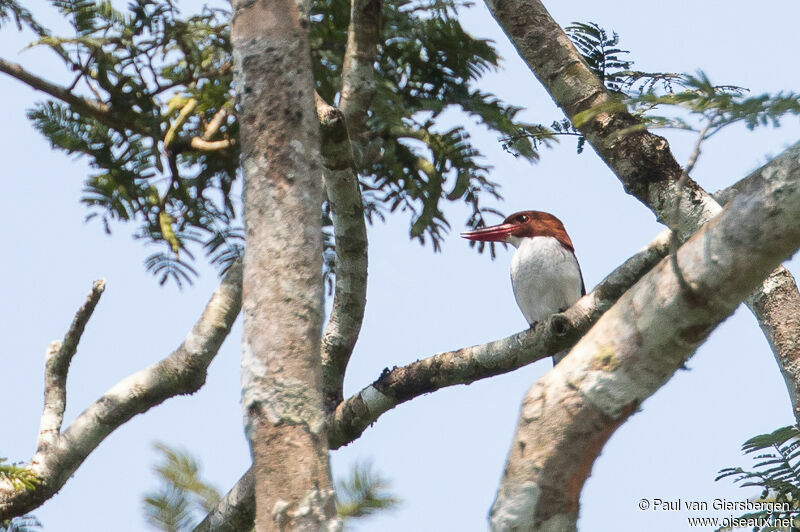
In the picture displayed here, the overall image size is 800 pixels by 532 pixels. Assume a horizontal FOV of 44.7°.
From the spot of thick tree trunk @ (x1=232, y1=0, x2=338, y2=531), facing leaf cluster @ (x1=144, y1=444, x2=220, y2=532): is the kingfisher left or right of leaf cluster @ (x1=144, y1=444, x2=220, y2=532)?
right

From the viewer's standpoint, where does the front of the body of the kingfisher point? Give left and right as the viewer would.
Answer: facing the viewer and to the left of the viewer

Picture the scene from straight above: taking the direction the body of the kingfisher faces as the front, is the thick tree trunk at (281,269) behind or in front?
in front
